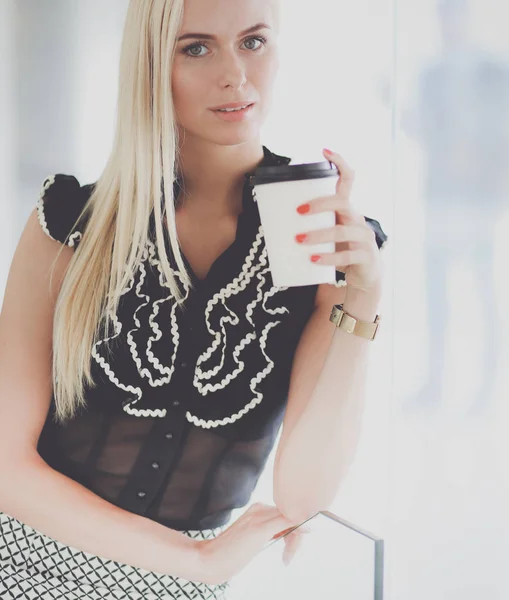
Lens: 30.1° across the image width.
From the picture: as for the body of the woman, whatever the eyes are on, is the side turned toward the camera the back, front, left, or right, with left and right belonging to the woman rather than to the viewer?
front
